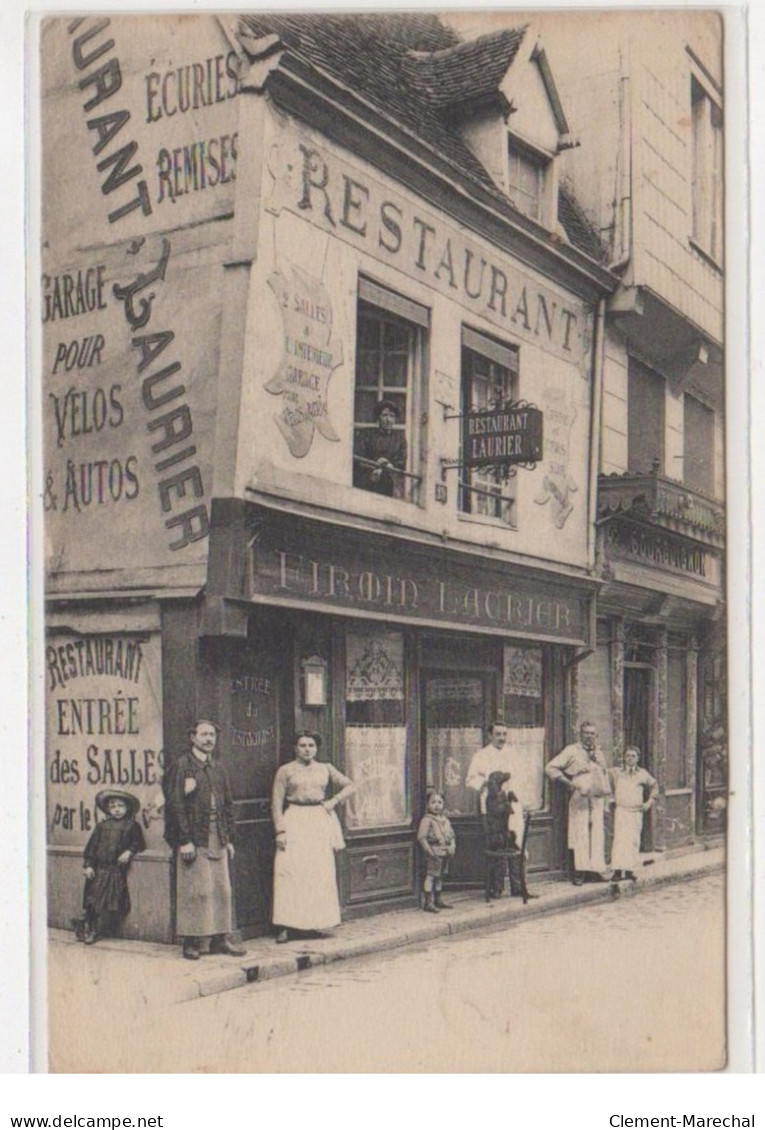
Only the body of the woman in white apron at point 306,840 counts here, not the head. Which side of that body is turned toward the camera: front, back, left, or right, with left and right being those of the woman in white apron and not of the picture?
front

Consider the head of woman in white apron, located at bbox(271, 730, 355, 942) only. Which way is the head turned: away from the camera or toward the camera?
toward the camera
